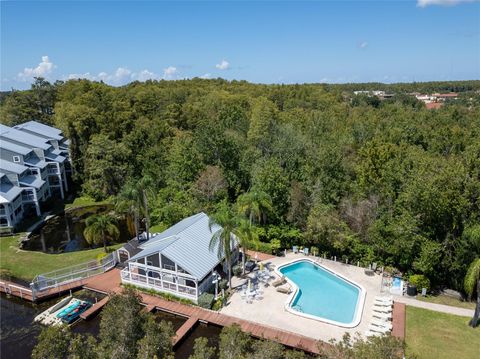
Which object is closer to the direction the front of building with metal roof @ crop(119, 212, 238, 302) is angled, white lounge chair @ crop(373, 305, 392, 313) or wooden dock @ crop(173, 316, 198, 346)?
the wooden dock

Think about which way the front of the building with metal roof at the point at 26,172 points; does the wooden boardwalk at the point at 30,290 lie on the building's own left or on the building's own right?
on the building's own right

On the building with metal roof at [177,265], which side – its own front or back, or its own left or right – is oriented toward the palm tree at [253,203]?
back

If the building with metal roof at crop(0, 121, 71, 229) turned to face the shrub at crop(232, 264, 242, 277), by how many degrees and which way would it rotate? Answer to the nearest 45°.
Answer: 0° — it already faces it

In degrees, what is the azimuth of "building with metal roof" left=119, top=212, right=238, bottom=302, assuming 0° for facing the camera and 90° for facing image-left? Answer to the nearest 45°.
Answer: approximately 45°

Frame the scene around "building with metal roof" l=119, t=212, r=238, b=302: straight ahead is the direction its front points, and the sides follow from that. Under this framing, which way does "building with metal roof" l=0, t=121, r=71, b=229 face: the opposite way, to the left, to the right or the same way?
to the left

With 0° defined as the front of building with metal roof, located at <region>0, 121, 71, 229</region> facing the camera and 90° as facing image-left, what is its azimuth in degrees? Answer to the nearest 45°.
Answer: approximately 315°

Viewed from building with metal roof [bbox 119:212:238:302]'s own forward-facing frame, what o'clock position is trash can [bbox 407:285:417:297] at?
The trash can is roughly at 8 o'clock from the building with metal roof.

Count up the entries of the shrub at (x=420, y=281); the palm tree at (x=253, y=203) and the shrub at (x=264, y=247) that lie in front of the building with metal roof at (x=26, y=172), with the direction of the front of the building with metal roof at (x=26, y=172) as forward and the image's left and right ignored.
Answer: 3

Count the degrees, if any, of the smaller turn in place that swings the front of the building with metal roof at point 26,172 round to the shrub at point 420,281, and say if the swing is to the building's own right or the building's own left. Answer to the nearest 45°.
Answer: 0° — it already faces it
